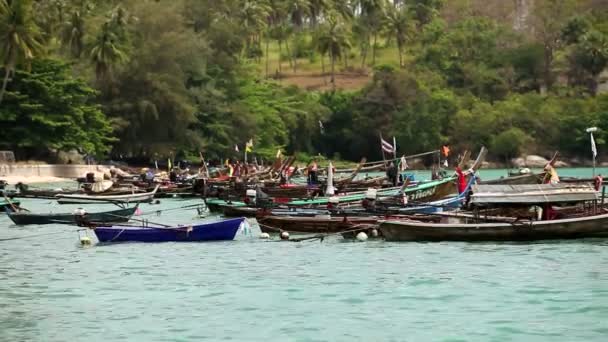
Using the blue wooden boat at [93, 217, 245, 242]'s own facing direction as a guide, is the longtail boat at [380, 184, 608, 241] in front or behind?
in front

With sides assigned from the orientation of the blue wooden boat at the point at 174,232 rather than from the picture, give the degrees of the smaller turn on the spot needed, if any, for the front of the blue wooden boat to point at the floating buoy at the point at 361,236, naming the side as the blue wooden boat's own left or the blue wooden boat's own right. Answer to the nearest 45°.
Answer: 0° — it already faces it

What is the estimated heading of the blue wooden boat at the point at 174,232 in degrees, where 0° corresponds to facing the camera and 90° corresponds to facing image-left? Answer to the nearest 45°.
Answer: approximately 270°
